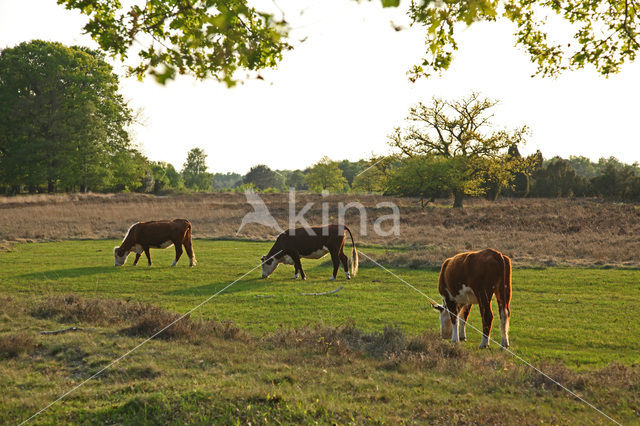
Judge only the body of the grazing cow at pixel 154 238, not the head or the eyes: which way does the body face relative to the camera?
to the viewer's left

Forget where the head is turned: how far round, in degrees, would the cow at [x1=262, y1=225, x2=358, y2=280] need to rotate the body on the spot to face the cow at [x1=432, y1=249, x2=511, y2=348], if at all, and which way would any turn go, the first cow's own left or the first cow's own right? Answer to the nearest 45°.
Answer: approximately 90° to the first cow's own left

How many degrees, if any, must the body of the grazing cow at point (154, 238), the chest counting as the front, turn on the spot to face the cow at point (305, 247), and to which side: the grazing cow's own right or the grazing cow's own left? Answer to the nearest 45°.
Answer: approximately 135° to the grazing cow's own left

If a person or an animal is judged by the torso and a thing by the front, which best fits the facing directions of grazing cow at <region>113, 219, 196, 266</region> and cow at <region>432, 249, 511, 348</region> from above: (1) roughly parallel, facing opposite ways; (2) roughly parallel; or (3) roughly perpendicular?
roughly perpendicular

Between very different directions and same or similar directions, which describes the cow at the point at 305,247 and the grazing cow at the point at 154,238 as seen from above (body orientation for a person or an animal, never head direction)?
same or similar directions

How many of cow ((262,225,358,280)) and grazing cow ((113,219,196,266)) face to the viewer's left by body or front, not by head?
2

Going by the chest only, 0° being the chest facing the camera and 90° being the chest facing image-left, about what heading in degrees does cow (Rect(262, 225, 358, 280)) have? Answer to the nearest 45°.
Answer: approximately 90°

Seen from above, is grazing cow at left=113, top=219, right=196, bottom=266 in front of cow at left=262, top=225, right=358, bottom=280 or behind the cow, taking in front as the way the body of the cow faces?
in front
